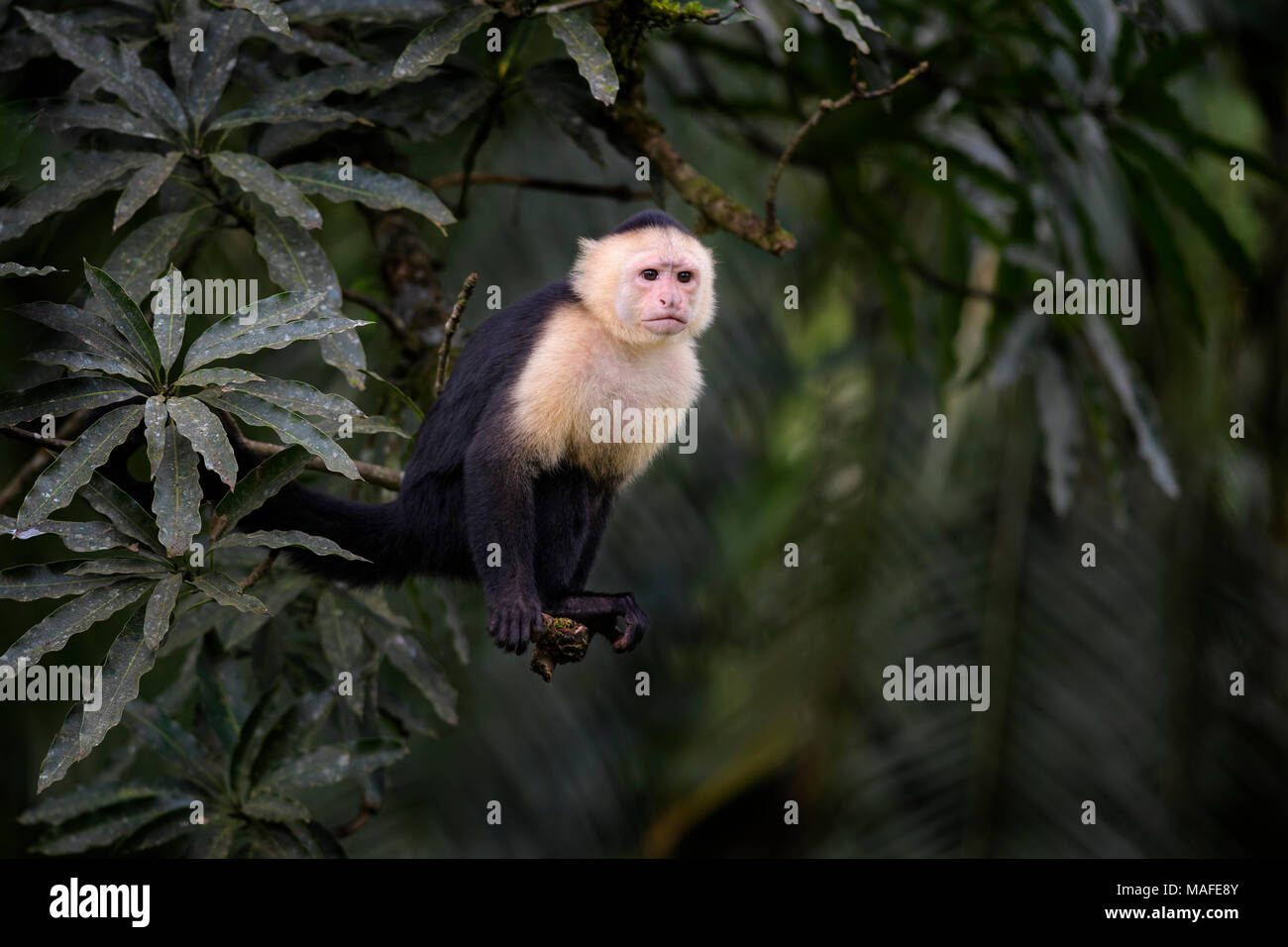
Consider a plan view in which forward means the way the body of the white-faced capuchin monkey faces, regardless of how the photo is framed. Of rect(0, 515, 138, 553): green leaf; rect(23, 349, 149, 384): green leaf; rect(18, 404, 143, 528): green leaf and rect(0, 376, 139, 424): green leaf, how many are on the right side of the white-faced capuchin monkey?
4

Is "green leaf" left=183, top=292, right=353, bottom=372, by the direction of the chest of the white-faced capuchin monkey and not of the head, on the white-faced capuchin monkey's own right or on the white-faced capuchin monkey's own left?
on the white-faced capuchin monkey's own right

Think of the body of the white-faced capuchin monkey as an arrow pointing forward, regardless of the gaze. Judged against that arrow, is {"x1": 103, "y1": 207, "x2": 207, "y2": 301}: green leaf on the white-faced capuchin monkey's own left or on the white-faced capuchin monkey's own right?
on the white-faced capuchin monkey's own right

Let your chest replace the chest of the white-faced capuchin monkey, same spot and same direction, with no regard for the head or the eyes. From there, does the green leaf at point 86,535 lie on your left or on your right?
on your right

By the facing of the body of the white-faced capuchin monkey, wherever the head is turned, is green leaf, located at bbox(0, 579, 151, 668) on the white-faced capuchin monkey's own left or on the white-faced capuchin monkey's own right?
on the white-faced capuchin monkey's own right

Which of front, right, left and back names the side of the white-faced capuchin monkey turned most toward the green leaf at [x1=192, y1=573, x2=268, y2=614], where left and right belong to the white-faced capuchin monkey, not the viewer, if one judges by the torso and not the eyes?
right

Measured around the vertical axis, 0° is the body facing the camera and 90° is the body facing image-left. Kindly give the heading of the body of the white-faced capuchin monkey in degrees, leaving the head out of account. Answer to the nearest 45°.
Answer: approximately 315°

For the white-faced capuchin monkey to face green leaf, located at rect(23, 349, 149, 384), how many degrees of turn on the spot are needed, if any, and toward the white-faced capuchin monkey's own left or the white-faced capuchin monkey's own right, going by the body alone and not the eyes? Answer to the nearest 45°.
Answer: approximately 90° to the white-faced capuchin monkey's own right

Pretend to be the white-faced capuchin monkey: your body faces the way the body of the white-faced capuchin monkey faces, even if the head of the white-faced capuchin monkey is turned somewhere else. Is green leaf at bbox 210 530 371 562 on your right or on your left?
on your right
